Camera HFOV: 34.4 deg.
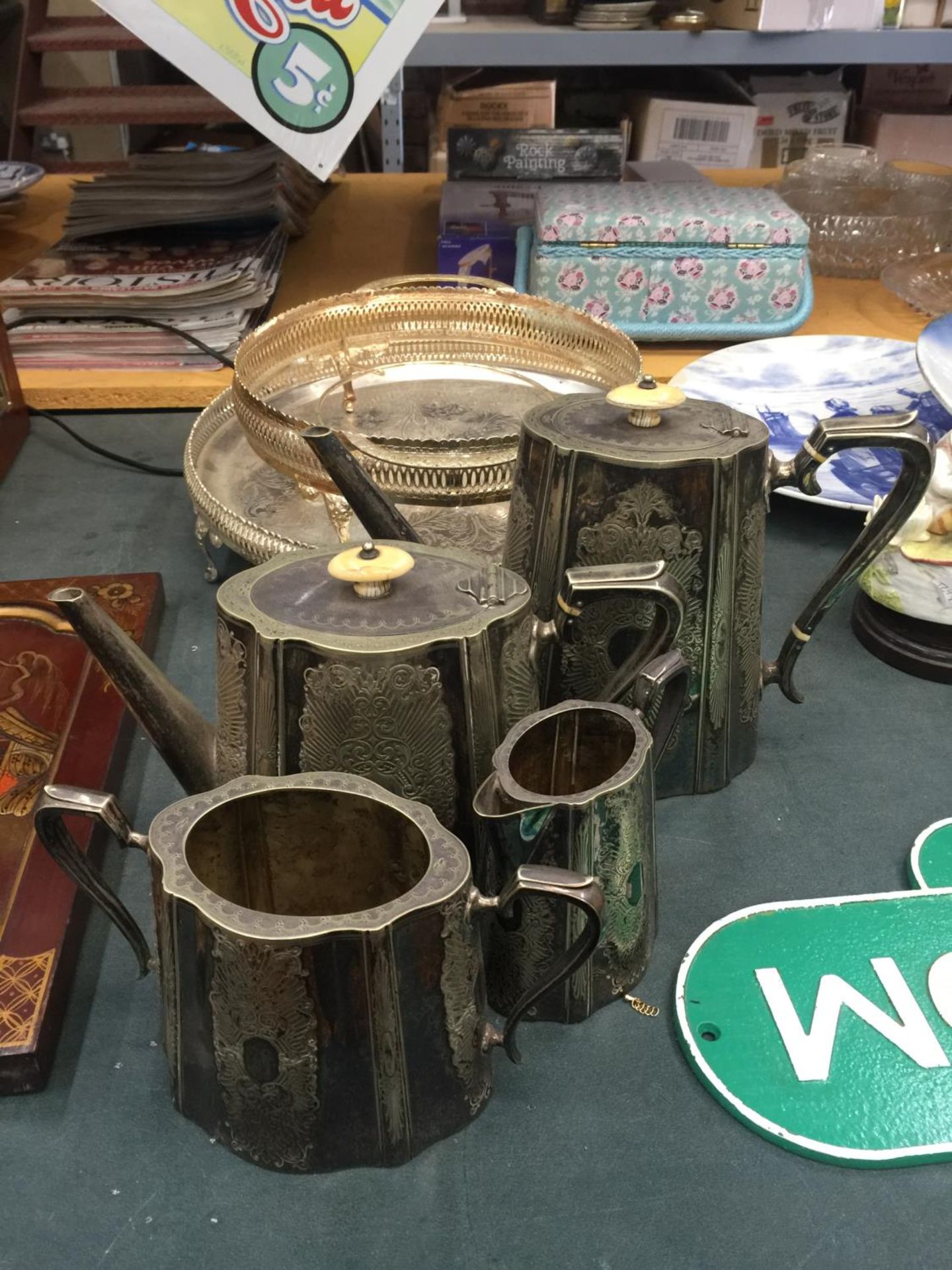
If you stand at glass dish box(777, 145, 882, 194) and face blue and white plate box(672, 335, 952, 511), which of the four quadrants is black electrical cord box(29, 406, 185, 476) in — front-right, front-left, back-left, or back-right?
front-right

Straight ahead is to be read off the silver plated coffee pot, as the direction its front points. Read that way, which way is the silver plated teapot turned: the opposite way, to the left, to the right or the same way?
the same way

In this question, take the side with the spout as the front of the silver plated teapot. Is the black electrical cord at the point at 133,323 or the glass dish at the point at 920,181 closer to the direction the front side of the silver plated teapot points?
the black electrical cord

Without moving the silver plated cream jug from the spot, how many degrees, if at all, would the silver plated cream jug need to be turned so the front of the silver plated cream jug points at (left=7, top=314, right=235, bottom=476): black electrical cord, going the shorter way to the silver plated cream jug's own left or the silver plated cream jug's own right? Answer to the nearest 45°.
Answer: approximately 90° to the silver plated cream jug's own right

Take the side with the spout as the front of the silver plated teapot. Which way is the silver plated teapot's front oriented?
to the viewer's left

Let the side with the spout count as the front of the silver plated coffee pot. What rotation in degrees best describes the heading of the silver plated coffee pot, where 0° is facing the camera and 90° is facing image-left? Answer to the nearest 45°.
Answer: approximately 90°

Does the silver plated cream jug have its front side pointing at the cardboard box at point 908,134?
no

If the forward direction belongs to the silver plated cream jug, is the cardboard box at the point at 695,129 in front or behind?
behind

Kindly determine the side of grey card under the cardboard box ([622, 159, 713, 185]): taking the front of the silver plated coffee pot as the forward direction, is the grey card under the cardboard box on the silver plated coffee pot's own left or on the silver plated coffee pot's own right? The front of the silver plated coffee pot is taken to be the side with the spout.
on the silver plated coffee pot's own right

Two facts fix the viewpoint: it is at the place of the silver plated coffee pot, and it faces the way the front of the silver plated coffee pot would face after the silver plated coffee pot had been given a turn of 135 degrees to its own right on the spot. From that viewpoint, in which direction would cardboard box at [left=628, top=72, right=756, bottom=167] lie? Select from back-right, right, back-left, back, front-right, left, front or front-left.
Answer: front-left

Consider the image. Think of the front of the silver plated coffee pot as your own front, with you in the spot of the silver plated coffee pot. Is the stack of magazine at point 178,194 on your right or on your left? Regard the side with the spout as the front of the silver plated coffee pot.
on your right

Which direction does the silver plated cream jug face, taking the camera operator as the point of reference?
facing the viewer and to the left of the viewer

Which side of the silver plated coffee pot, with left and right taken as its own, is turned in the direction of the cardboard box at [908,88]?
right

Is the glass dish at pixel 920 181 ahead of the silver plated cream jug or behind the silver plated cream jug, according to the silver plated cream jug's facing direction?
behind

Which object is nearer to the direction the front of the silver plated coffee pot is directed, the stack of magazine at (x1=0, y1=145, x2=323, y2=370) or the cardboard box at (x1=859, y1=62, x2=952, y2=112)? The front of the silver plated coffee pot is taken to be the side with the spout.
the stack of magazine
